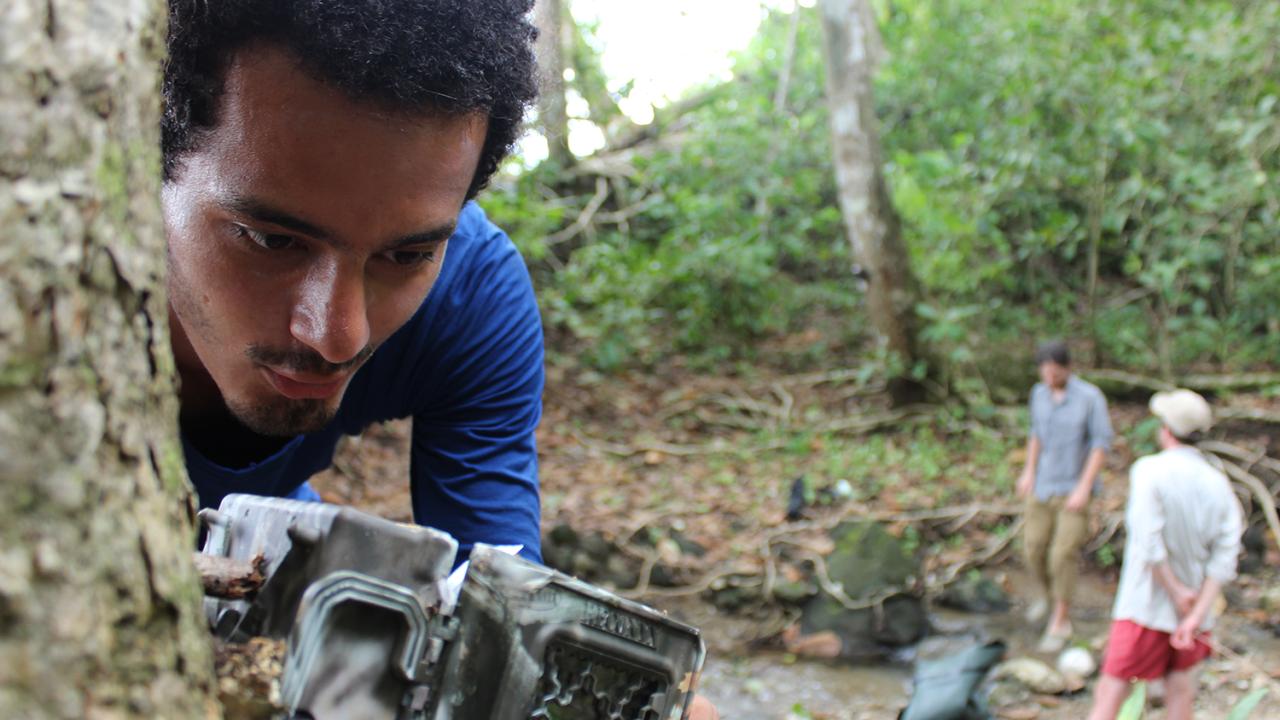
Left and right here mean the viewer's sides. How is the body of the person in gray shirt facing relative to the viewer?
facing the viewer and to the left of the viewer

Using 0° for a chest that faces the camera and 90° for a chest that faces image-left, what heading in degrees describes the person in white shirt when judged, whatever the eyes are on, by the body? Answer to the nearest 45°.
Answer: approximately 135°

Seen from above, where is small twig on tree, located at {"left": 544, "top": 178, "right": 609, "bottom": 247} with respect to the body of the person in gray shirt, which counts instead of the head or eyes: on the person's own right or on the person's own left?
on the person's own right

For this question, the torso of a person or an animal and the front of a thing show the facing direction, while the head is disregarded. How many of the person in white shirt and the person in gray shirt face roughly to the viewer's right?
0

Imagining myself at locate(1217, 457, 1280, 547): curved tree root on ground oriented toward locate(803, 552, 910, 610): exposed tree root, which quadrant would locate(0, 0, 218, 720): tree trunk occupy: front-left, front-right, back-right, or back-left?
front-left

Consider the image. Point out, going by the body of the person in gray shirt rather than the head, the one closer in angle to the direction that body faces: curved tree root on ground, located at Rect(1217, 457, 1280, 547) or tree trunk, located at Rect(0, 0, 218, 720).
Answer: the tree trunk

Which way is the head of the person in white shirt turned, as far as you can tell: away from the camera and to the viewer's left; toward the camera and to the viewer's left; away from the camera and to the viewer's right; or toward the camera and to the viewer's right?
away from the camera and to the viewer's left

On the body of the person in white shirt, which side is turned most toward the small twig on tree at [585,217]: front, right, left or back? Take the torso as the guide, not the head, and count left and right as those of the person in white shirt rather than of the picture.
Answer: front
